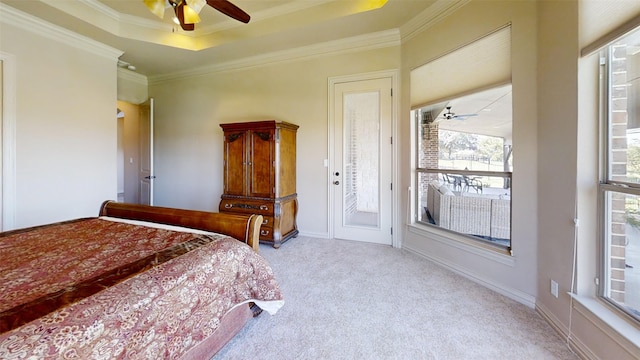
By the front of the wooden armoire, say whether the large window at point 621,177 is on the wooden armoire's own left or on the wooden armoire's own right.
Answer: on the wooden armoire's own left

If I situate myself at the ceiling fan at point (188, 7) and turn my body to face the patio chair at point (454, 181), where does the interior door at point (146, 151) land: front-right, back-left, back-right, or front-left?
front-left

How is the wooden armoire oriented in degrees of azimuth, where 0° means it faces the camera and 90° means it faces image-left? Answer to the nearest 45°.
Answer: approximately 45°

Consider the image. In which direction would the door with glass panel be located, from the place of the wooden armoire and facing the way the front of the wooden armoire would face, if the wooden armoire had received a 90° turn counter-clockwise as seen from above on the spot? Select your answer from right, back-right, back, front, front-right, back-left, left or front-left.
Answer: front-left

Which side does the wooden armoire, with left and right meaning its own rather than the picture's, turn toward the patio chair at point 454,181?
left

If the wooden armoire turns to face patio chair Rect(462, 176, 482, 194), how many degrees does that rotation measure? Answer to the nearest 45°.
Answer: approximately 90° to its left

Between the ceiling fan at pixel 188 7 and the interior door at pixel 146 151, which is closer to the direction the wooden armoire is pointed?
the ceiling fan
